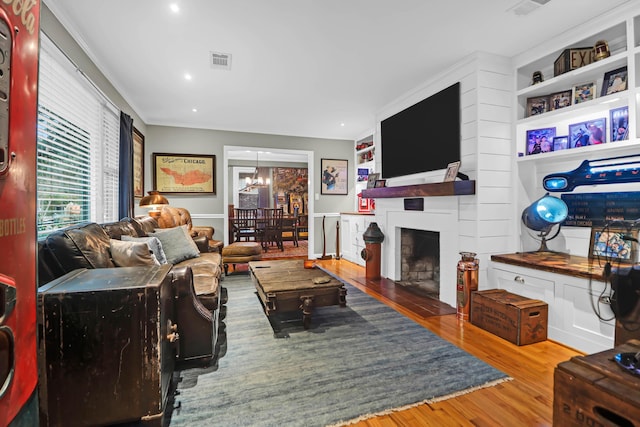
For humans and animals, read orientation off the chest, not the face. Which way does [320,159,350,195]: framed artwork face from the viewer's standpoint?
toward the camera

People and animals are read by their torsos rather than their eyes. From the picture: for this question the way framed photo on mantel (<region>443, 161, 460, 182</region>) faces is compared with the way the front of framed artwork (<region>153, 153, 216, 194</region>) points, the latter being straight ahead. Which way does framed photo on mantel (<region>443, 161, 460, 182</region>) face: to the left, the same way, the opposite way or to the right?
to the right

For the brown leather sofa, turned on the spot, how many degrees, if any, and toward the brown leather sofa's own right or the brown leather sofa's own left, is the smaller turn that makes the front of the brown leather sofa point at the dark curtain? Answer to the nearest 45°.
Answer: approximately 90° to the brown leather sofa's own left

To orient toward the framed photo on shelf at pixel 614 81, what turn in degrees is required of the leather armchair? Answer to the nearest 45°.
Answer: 0° — it already faces it

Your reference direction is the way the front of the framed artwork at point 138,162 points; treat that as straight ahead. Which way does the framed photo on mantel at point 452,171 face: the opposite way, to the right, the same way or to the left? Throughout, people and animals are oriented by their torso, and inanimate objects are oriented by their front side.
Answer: the opposite way

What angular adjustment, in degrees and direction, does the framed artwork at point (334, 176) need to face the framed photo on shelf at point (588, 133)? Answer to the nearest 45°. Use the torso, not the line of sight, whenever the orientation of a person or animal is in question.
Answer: approximately 45° to its left

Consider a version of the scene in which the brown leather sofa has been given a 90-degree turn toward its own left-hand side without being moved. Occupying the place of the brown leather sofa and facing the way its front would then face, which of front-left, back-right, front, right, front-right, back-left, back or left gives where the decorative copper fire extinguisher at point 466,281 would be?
right

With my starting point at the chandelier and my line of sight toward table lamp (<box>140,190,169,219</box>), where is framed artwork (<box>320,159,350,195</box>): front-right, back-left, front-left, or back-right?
front-left

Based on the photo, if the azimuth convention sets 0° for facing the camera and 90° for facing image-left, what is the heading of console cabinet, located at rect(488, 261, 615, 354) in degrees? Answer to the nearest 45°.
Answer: approximately 45°

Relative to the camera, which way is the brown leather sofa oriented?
to the viewer's right

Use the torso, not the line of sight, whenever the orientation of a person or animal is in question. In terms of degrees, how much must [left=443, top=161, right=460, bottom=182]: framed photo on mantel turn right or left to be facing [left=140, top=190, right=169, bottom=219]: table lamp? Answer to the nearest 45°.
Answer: approximately 45° to its right

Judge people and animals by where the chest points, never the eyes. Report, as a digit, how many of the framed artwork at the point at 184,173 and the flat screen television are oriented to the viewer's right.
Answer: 0

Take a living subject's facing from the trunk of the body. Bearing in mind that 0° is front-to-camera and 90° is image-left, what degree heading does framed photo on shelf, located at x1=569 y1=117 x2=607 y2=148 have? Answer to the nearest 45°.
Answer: approximately 45°

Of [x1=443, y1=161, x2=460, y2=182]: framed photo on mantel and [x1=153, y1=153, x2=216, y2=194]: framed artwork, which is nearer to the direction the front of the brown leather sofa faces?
the framed photo on mantel

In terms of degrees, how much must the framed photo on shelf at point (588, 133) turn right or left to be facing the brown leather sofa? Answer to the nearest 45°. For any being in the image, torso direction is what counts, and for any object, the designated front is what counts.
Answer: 0° — it already faces it

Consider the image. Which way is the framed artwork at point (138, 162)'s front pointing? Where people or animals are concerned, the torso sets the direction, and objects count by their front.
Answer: to the viewer's right

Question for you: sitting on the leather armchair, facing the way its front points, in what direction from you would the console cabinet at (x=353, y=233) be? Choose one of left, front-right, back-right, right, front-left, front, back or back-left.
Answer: front-left
